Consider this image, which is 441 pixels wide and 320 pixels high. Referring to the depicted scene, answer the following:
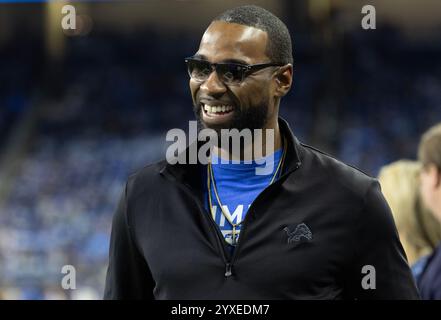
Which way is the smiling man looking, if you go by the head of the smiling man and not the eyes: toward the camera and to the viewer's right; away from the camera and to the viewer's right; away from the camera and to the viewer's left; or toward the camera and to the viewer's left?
toward the camera and to the viewer's left
